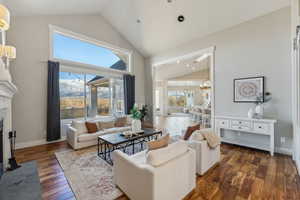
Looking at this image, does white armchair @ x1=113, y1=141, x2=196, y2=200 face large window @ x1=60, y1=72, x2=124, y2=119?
yes

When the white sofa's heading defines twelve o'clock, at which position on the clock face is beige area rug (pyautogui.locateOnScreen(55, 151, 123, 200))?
The beige area rug is roughly at 1 o'clock from the white sofa.

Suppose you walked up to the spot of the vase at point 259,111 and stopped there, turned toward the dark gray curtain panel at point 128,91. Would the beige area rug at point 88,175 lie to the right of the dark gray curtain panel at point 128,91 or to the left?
left

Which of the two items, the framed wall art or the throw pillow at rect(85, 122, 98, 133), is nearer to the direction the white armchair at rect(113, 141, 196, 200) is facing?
the throw pillow

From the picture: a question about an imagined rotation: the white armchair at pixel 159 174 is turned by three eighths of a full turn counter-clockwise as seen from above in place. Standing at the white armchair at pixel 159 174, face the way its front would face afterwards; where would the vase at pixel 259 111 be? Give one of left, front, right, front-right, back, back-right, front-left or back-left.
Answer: back-left

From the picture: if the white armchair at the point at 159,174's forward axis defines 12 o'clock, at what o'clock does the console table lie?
The console table is roughly at 3 o'clock from the white armchair.

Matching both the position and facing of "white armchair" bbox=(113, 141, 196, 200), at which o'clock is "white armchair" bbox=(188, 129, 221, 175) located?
"white armchair" bbox=(188, 129, 221, 175) is roughly at 3 o'clock from "white armchair" bbox=(113, 141, 196, 200).

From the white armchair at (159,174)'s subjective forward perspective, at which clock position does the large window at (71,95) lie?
The large window is roughly at 12 o'clock from the white armchair.

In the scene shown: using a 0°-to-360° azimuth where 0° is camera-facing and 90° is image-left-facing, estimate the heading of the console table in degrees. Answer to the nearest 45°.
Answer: approximately 45°

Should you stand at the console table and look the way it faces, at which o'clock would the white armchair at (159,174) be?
The white armchair is roughly at 11 o'clock from the console table.

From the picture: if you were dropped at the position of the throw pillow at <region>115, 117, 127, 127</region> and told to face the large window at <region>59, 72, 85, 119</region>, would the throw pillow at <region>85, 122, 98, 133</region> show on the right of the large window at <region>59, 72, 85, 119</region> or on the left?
left

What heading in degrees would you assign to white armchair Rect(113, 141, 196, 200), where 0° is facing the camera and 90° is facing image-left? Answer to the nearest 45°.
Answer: approximately 135°
